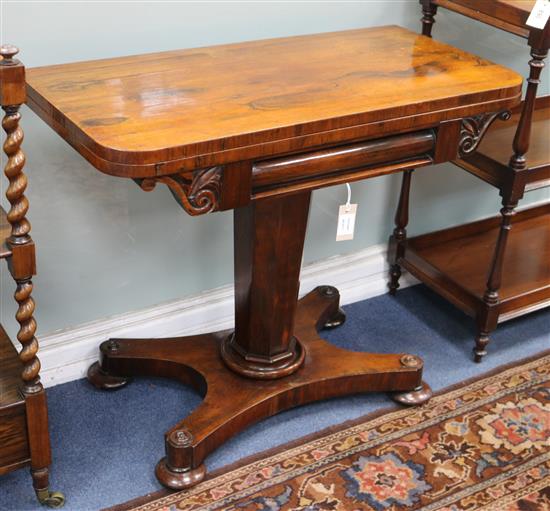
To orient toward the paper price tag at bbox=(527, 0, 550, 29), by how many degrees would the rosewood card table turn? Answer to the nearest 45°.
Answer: approximately 90° to its left

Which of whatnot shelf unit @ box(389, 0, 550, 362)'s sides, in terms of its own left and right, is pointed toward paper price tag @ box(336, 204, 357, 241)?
right

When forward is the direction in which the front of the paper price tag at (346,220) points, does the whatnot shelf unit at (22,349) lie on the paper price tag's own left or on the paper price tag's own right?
on the paper price tag's own right

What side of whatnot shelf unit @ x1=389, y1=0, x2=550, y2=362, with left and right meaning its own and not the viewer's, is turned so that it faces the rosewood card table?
right

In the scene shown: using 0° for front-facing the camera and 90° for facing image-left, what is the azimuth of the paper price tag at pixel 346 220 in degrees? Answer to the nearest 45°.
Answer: approximately 0°

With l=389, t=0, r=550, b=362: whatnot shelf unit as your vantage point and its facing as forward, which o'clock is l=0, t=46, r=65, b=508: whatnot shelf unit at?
l=0, t=46, r=65, b=508: whatnot shelf unit is roughly at 3 o'clock from l=389, t=0, r=550, b=362: whatnot shelf unit.
